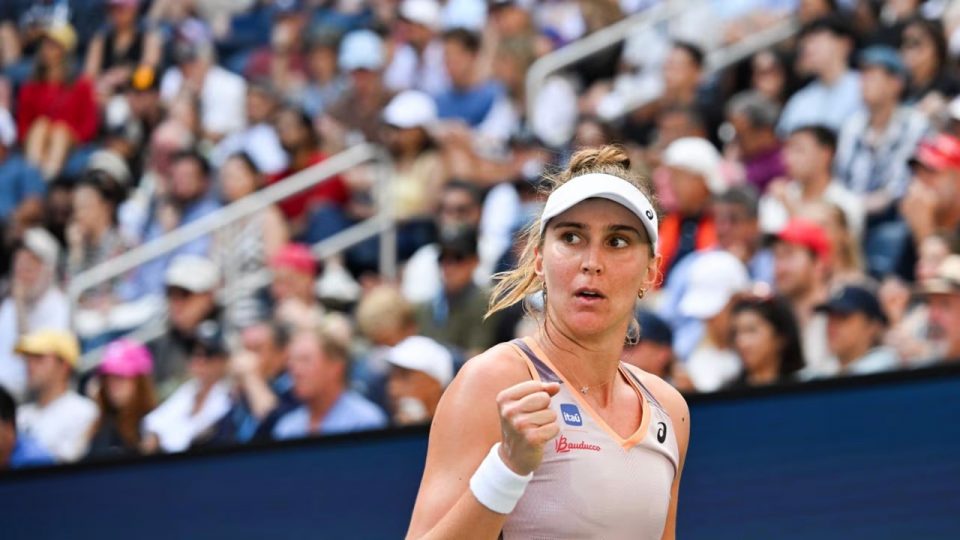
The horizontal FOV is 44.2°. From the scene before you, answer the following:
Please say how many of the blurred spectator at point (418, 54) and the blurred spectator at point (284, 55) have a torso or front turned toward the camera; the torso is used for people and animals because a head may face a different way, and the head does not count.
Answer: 2

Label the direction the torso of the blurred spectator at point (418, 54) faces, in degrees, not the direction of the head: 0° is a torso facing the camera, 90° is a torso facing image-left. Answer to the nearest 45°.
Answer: approximately 0°

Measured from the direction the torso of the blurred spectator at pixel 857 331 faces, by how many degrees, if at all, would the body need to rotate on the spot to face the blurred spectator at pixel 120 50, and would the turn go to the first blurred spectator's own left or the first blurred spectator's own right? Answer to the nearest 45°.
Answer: approximately 90° to the first blurred spectator's own right

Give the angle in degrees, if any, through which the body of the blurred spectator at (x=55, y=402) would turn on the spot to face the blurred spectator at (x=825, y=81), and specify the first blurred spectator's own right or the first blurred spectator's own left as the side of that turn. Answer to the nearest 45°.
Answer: approximately 90° to the first blurred spectator's own left

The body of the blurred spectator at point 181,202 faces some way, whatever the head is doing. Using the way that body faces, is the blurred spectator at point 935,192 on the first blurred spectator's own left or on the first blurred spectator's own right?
on the first blurred spectator's own left

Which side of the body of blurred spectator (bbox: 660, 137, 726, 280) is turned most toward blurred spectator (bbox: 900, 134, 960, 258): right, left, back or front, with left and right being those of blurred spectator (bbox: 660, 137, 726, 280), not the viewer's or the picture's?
left

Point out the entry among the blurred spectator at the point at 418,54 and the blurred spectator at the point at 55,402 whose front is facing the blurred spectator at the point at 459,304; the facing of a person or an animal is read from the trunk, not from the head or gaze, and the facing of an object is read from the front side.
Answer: the blurred spectator at the point at 418,54

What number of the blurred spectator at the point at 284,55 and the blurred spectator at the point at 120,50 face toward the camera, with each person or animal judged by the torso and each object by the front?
2

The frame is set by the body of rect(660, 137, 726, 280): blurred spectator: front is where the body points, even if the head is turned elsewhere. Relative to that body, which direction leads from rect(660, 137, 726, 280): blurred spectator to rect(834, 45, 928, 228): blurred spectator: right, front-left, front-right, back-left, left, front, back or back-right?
back-left

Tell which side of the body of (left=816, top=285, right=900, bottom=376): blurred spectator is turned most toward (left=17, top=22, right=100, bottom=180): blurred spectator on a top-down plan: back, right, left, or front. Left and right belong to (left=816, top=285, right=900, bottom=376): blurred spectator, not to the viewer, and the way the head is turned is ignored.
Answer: right
